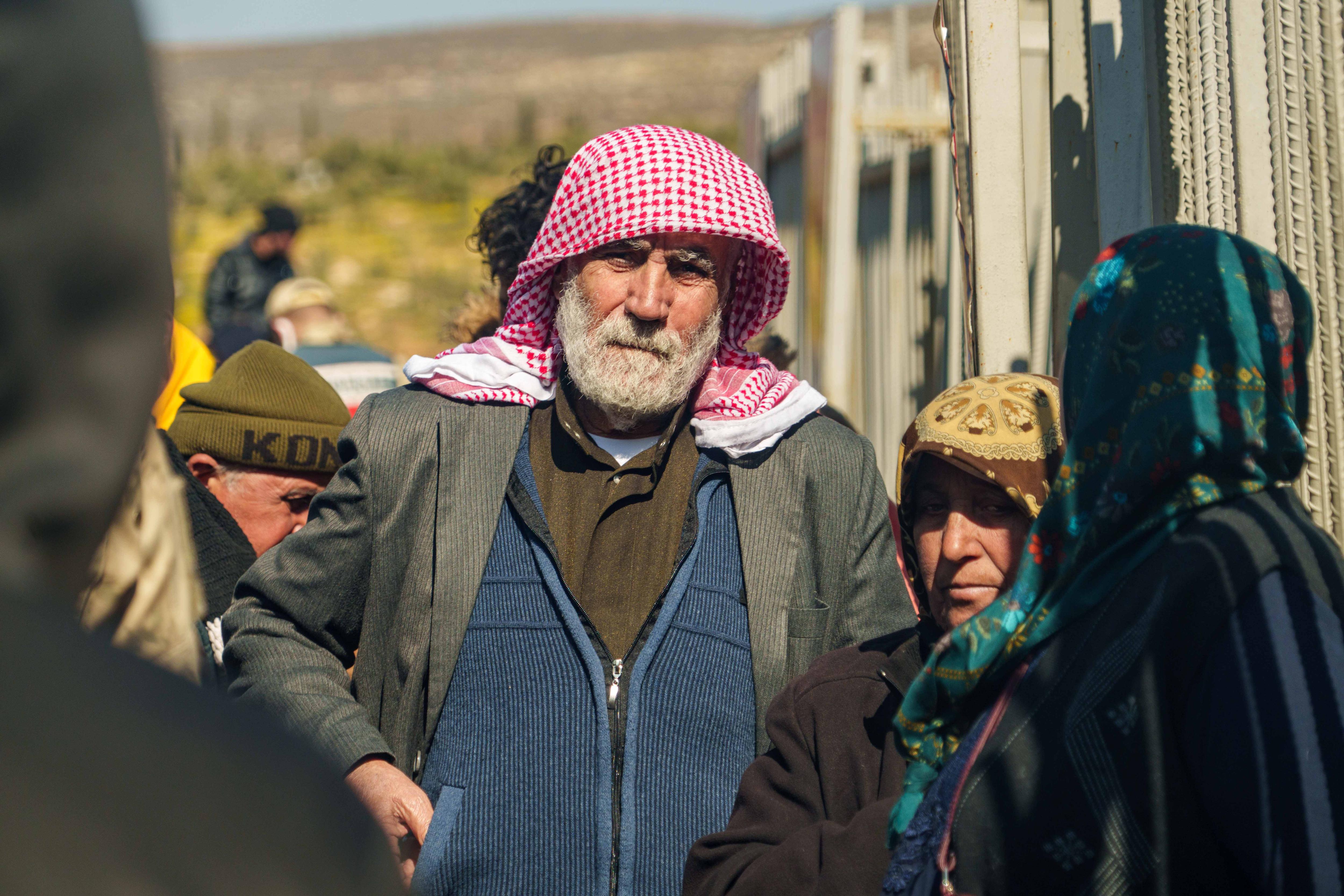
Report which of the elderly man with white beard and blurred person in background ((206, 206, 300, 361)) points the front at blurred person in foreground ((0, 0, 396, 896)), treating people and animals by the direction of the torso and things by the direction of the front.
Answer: the elderly man with white beard

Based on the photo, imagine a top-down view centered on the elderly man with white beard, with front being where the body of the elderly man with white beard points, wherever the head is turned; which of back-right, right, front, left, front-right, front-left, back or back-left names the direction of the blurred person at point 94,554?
front

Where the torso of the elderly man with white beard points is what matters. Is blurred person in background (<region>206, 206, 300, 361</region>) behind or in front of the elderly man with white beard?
behind

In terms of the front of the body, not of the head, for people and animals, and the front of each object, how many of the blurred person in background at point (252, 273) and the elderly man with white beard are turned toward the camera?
1

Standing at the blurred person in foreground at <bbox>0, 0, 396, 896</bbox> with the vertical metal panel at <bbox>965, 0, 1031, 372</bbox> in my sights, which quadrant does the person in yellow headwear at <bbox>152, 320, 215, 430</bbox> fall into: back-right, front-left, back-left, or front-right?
front-left

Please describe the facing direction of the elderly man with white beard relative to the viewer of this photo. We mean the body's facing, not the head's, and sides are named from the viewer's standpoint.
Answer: facing the viewer
